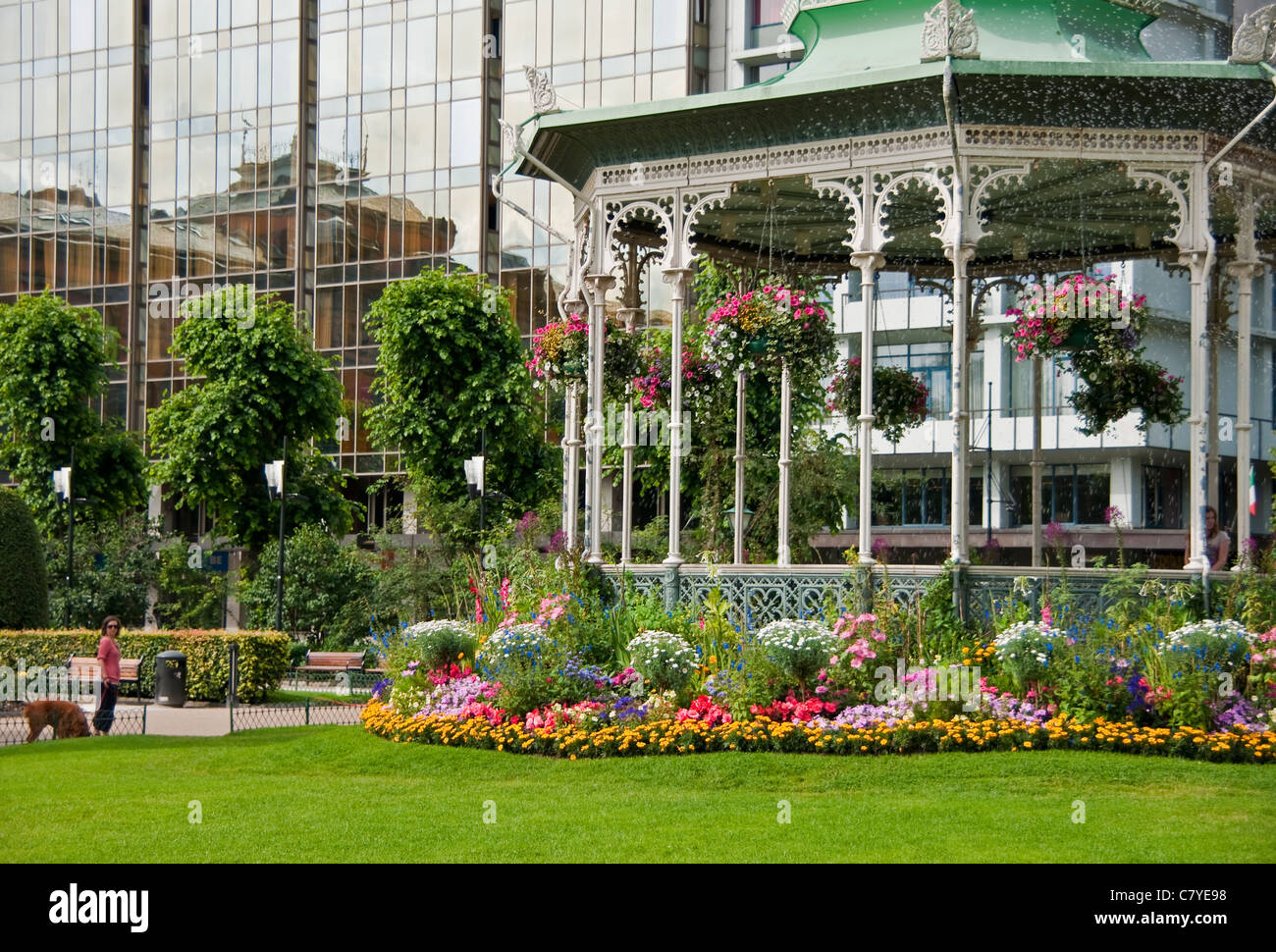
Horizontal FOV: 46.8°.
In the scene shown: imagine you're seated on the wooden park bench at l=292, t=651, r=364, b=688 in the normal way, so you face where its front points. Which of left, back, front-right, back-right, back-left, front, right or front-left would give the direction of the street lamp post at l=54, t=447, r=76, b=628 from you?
right

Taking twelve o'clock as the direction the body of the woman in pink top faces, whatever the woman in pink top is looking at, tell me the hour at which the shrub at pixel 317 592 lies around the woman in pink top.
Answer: The shrub is roughly at 8 o'clock from the woman in pink top.

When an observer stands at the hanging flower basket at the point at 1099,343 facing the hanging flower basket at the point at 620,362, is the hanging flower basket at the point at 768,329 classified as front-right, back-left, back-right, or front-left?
front-left

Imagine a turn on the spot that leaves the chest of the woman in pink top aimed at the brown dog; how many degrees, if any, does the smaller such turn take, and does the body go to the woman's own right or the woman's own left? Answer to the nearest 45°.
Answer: approximately 90° to the woman's own right

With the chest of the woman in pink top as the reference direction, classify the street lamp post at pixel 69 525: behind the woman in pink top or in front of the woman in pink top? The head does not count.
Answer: behind

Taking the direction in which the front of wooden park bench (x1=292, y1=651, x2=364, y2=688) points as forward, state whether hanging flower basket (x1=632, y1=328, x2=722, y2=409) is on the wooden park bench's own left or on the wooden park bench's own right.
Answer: on the wooden park bench's own left

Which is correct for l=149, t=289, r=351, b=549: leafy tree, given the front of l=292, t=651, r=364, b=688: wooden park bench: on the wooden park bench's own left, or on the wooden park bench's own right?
on the wooden park bench's own right

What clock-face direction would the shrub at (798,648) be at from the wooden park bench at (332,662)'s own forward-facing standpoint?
The shrub is roughly at 10 o'clock from the wooden park bench.

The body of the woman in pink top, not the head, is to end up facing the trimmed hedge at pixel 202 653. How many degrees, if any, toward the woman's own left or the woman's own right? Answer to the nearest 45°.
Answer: approximately 135° to the woman's own left

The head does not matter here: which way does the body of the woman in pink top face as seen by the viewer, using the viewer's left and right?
facing the viewer and to the right of the viewer

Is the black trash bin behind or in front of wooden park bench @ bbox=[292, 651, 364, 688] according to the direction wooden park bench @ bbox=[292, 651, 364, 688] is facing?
in front

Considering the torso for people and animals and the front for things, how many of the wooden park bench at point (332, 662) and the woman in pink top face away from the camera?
0

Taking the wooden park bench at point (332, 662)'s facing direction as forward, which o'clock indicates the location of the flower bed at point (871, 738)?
The flower bed is roughly at 10 o'clock from the wooden park bench.
